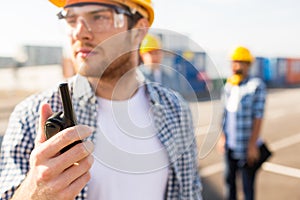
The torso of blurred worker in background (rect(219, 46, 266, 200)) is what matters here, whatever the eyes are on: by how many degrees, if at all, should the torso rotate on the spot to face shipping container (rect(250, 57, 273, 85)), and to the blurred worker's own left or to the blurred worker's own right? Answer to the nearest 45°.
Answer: approximately 135° to the blurred worker's own right

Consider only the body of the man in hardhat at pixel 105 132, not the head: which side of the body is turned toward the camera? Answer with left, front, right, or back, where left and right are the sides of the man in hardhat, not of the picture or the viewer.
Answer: front

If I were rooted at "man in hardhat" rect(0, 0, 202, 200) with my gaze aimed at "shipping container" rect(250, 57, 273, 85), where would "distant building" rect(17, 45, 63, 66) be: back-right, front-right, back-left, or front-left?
front-left

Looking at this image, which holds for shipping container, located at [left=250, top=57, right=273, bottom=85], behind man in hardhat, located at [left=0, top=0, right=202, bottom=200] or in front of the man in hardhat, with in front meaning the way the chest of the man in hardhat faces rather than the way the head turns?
behind

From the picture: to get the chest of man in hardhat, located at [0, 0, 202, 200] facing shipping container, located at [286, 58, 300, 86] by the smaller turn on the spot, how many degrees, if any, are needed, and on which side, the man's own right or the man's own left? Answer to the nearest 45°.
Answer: approximately 135° to the man's own left

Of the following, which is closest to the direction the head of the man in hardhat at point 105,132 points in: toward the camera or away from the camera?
toward the camera

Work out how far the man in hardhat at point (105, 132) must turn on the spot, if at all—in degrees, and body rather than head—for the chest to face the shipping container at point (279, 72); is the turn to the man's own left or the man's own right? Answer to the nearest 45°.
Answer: approximately 135° to the man's own left

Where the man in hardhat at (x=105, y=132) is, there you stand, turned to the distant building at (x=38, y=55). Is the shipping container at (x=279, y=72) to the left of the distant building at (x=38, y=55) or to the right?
right

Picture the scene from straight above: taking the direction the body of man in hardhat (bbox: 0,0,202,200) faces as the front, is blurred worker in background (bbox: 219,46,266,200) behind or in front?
behind

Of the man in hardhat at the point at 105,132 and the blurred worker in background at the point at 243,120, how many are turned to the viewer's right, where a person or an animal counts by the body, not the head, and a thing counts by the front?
0

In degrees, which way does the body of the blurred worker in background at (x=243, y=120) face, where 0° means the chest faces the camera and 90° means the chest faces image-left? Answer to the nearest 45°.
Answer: approximately 45°

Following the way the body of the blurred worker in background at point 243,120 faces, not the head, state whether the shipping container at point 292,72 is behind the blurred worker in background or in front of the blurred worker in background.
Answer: behind

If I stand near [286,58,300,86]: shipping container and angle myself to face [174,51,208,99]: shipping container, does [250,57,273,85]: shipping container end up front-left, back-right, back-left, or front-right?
front-right

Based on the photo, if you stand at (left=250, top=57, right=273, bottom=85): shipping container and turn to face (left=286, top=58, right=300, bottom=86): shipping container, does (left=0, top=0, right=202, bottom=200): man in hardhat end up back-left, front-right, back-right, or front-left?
back-right

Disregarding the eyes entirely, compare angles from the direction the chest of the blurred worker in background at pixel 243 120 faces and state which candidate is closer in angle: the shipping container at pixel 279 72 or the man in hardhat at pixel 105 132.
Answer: the man in hardhat
